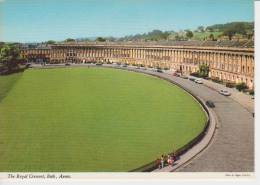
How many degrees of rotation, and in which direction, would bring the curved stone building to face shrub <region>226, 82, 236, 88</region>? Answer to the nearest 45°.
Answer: approximately 90° to its left

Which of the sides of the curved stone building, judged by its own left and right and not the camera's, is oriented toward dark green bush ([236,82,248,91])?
left

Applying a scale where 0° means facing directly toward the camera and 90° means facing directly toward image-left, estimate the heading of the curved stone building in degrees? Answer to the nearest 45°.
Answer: approximately 45°
